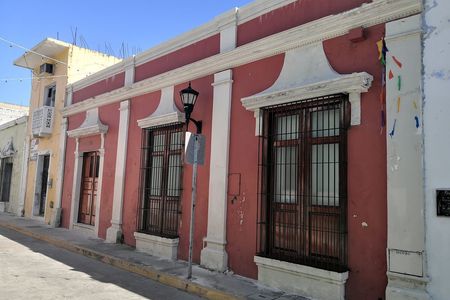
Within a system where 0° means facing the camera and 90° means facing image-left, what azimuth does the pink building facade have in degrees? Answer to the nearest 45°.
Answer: approximately 45°

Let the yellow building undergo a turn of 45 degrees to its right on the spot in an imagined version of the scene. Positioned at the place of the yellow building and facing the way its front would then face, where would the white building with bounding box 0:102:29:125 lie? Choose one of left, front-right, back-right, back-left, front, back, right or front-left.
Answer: right

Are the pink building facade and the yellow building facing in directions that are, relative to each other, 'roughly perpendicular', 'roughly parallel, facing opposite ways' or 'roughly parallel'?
roughly parallel

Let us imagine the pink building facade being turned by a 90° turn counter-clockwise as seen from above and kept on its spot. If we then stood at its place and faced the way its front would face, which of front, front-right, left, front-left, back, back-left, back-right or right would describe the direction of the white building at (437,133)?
front

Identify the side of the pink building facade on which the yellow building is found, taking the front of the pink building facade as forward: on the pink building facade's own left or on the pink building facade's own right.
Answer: on the pink building facade's own right

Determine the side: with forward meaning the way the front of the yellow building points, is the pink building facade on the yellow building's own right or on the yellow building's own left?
on the yellow building's own left

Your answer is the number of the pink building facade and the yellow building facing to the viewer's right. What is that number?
0

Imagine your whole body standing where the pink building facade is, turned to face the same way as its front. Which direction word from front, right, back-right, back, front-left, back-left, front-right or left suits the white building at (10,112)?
right

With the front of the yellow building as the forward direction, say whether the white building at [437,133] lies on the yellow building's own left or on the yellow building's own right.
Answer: on the yellow building's own left
